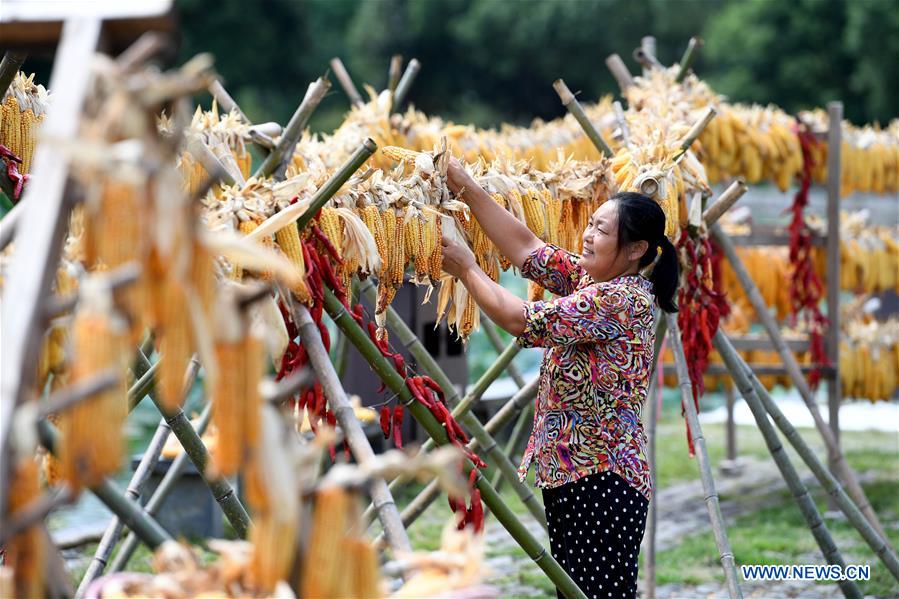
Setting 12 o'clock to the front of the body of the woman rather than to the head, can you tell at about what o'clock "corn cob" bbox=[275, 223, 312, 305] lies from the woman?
The corn cob is roughly at 11 o'clock from the woman.

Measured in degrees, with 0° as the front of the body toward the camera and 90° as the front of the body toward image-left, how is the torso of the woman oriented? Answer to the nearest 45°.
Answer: approximately 90°

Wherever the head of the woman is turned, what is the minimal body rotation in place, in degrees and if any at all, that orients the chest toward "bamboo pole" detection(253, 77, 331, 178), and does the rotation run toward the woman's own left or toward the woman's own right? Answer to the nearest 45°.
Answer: approximately 45° to the woman's own right

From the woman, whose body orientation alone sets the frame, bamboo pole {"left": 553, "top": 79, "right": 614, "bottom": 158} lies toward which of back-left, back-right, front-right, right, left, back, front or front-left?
right

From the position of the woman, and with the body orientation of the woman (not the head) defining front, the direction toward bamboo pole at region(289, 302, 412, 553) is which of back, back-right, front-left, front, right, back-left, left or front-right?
front-left

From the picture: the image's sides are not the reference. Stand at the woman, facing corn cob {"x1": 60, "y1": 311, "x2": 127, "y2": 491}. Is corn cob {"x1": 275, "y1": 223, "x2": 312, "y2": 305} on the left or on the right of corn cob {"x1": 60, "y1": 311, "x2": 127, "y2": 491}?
right

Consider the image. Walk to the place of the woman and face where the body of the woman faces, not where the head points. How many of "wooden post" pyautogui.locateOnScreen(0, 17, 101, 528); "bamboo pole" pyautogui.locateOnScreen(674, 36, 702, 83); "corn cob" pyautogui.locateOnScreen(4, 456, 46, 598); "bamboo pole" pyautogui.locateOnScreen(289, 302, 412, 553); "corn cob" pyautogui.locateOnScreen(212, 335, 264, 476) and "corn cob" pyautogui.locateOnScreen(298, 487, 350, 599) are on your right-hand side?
1

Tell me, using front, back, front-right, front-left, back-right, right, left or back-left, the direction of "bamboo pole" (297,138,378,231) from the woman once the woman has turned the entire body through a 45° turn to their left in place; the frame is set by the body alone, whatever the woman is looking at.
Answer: front

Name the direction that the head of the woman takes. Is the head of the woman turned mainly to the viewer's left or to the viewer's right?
to the viewer's left

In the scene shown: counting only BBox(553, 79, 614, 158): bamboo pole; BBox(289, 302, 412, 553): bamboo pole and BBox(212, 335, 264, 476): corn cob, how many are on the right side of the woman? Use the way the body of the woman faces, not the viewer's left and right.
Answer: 1

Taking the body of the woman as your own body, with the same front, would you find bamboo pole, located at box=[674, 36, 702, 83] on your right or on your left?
on your right

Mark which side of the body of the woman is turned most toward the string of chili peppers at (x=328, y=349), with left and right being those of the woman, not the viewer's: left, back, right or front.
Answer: front

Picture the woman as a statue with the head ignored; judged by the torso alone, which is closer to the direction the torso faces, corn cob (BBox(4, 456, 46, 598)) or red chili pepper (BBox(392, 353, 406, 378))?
the red chili pepper
